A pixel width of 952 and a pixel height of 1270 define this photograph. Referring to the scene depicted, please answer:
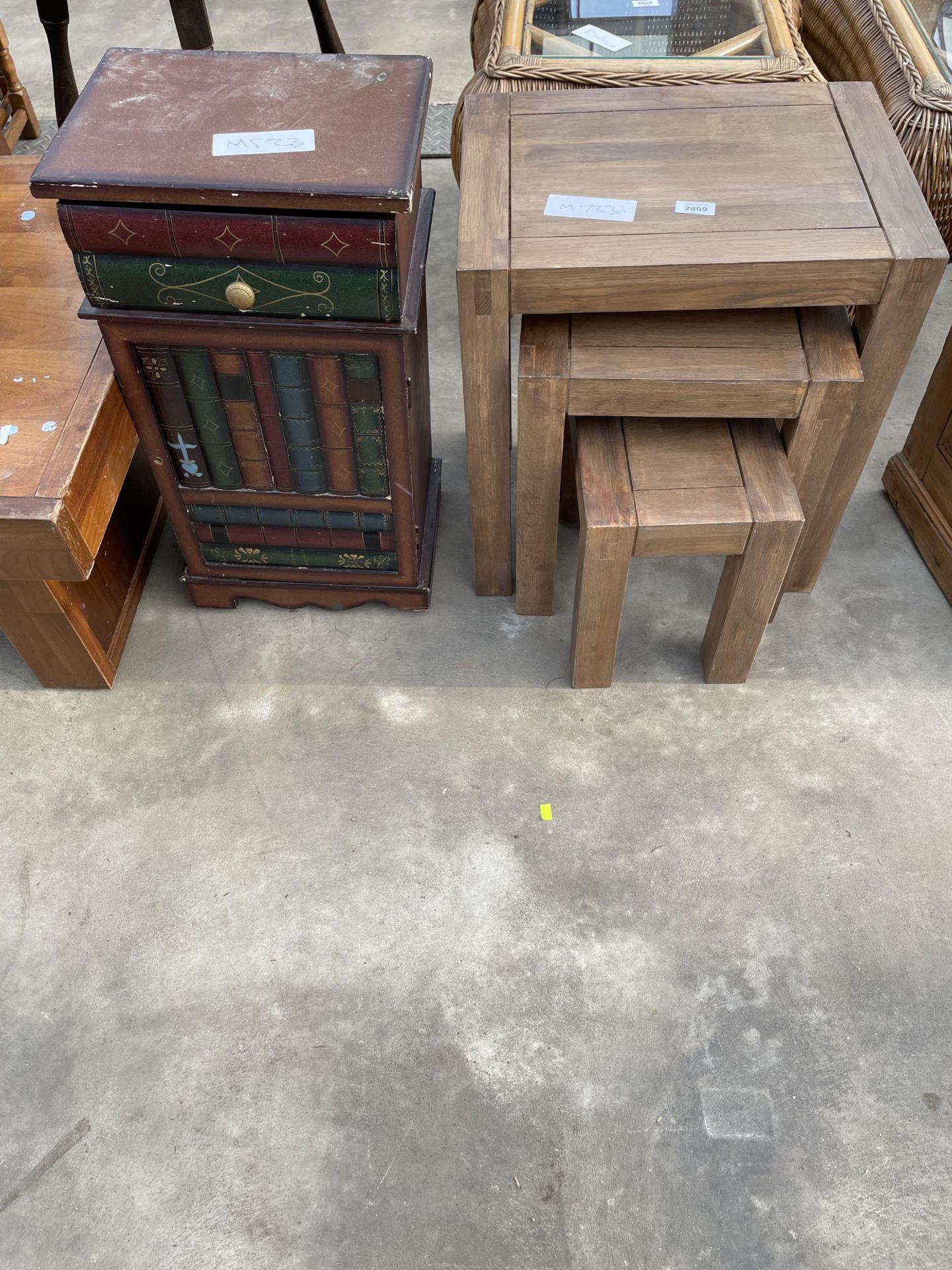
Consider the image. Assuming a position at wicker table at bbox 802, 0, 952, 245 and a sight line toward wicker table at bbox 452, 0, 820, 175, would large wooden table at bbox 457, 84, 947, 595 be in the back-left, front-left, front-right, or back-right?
front-left

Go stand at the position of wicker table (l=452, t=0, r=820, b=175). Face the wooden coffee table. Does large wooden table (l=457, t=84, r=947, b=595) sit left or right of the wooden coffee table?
left

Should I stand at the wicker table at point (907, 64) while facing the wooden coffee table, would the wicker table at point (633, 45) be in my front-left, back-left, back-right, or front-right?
front-right

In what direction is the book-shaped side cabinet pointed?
toward the camera

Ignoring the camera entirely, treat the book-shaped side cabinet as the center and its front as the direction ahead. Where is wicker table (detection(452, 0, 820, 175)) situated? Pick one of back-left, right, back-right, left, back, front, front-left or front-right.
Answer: back-left

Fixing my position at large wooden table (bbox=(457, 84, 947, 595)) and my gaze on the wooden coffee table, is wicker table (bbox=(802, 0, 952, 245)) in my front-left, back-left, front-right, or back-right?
back-right

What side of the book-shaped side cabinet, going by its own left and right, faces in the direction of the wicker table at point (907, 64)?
left

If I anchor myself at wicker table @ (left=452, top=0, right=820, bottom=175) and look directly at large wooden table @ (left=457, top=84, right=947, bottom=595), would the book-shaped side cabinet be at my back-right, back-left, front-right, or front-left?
front-right

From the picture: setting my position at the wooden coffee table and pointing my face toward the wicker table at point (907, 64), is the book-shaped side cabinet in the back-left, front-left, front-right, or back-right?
front-right

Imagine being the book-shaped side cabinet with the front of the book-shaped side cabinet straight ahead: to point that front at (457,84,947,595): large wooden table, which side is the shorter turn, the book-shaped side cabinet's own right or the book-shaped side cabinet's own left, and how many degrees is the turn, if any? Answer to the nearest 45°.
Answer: approximately 90° to the book-shaped side cabinet's own left

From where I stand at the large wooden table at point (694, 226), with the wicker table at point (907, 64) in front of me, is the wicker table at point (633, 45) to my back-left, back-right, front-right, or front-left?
front-left

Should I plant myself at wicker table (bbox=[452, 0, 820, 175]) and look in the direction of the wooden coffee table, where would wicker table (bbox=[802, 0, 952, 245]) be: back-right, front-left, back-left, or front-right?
back-left
